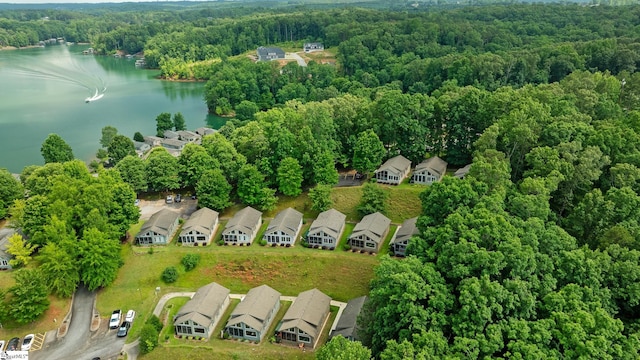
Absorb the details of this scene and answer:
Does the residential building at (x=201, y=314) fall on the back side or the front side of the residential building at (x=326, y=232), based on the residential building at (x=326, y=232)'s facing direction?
on the front side

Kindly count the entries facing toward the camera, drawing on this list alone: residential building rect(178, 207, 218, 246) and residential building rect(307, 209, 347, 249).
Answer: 2

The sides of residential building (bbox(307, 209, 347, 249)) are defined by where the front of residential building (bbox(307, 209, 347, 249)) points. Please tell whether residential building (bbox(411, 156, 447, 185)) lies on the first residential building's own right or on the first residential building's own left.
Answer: on the first residential building's own left

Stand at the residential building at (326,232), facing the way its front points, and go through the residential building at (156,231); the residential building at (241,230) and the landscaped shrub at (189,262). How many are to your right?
3

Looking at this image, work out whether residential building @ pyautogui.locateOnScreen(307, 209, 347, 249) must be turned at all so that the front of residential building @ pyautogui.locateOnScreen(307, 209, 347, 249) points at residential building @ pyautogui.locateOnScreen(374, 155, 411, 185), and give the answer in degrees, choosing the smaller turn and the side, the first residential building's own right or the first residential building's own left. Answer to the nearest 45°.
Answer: approximately 135° to the first residential building's own left

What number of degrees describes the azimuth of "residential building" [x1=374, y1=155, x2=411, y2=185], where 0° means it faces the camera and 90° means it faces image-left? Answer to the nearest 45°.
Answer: approximately 45°

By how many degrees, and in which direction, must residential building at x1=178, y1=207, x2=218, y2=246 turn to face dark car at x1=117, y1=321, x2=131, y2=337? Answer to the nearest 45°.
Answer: approximately 45° to its right

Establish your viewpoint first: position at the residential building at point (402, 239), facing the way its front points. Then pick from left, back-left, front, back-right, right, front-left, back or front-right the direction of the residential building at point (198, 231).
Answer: front-right

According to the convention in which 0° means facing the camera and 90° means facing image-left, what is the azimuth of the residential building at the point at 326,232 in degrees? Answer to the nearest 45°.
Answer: approximately 0°

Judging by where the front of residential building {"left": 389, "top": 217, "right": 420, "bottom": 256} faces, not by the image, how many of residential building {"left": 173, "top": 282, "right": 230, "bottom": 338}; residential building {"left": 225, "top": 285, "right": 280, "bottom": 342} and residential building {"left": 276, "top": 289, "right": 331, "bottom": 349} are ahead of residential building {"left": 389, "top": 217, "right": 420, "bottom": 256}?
3

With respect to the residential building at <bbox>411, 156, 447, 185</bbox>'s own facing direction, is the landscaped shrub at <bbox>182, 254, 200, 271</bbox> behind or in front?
in front
